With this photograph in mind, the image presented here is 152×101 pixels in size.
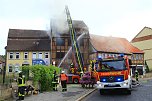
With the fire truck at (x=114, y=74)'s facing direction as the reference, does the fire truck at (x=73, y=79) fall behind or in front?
behind

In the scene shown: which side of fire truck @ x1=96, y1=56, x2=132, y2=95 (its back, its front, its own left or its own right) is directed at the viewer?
front

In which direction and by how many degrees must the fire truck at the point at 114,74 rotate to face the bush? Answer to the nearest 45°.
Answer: approximately 90° to its right
